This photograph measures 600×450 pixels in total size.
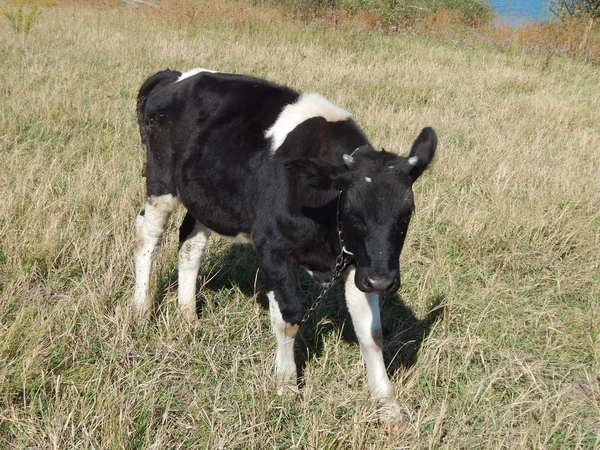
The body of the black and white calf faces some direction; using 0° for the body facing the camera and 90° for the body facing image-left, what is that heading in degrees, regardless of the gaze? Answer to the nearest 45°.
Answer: approximately 315°
